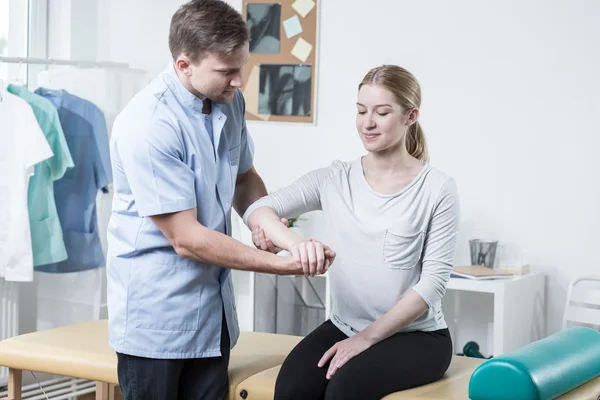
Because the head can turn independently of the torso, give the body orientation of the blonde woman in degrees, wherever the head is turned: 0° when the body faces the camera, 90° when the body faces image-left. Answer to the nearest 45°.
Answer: approximately 45°

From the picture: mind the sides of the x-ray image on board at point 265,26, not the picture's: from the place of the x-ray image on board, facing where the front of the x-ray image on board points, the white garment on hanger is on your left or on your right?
on your right

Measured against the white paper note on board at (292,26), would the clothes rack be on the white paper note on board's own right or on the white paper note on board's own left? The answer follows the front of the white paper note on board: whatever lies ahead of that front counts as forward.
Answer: on the white paper note on board's own right

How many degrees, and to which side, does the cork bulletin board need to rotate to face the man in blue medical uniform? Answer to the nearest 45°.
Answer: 0° — it already faces them

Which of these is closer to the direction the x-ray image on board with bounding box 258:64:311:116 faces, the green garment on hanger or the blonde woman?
the blonde woman

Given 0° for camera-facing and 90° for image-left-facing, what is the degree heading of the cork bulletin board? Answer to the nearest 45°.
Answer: approximately 0°

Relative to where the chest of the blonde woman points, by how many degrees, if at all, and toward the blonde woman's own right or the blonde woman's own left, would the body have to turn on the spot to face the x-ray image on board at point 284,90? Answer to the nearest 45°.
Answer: approximately 135° to the blonde woman's own right
